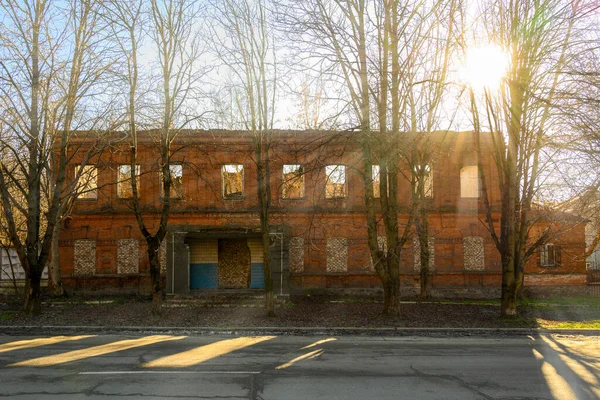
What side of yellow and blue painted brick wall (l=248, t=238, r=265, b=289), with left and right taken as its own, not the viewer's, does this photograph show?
front
